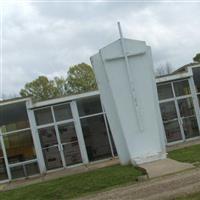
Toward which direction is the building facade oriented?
toward the camera
